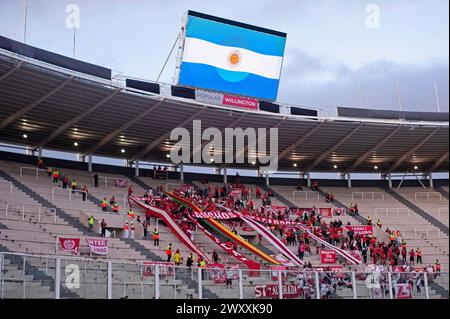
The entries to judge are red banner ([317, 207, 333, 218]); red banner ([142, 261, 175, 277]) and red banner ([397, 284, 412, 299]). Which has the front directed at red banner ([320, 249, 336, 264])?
red banner ([317, 207, 333, 218])

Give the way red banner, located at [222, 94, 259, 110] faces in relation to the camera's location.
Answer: facing the viewer

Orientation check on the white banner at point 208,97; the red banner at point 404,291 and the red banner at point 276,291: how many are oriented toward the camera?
3

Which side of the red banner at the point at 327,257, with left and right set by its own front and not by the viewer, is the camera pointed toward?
front

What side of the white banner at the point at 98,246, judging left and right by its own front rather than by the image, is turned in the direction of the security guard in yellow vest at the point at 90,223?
back

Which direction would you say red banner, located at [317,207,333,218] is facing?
toward the camera

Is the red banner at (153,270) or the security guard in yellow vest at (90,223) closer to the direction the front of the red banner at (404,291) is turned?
the red banner

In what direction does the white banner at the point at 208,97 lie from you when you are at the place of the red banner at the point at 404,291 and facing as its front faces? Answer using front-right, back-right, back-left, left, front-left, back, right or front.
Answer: back-right
